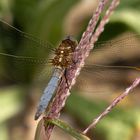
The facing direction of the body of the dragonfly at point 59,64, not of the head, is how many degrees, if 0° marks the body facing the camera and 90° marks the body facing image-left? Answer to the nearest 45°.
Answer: approximately 225°
